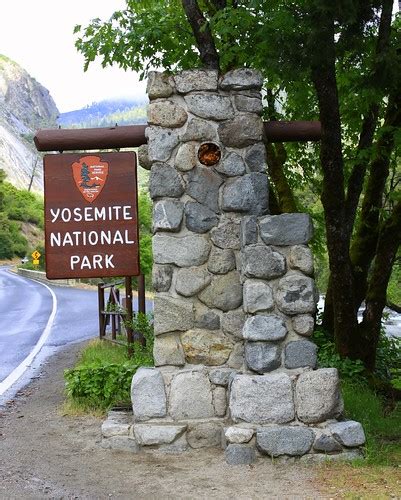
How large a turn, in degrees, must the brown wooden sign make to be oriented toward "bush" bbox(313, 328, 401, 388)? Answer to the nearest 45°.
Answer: approximately 135° to its left

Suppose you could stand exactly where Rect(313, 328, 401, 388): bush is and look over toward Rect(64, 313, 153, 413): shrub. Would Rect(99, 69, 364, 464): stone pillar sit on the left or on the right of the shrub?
left

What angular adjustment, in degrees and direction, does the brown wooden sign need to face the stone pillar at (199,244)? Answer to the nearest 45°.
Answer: approximately 45° to its left

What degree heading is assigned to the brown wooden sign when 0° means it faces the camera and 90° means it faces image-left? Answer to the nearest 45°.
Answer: approximately 0°

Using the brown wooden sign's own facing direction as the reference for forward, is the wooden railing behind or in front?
behind

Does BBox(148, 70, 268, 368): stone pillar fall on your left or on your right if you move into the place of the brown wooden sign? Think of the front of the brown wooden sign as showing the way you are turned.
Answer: on your left

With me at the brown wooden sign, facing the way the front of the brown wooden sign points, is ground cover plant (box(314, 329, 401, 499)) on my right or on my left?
on my left
